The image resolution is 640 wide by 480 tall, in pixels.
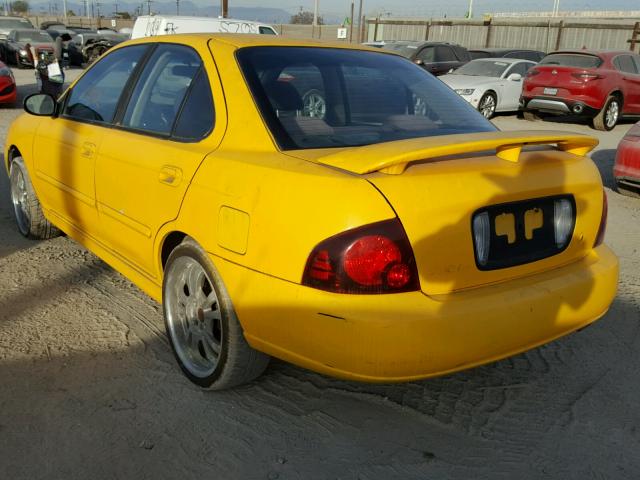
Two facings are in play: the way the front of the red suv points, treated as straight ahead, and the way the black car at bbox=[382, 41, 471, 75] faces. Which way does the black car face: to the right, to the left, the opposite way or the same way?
the opposite way

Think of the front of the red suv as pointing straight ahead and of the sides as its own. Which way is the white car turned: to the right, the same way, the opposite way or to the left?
the opposite way

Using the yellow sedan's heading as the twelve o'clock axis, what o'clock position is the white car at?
The white car is roughly at 2 o'clock from the yellow sedan.

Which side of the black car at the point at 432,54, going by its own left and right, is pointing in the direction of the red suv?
left

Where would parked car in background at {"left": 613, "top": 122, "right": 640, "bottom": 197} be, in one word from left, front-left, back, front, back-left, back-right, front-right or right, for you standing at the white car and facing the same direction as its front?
front-left

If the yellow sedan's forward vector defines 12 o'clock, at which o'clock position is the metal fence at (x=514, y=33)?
The metal fence is roughly at 2 o'clock from the yellow sedan.

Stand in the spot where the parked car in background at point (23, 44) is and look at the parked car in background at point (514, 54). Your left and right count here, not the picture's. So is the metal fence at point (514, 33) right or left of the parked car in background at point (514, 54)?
left
